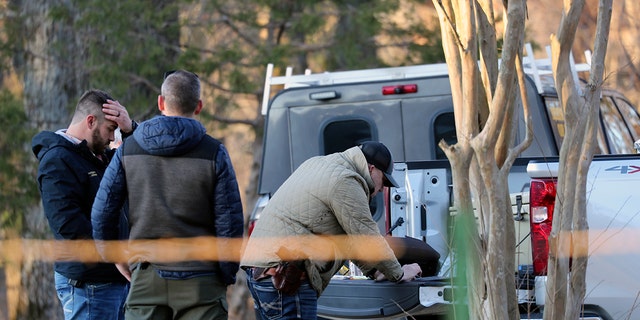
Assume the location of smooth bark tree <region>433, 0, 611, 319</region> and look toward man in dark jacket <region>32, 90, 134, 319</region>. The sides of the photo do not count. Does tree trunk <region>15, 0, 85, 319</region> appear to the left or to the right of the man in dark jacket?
right

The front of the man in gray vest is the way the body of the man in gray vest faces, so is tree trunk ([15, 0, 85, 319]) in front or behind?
in front

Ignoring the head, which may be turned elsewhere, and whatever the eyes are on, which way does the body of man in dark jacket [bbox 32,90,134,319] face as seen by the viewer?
to the viewer's right

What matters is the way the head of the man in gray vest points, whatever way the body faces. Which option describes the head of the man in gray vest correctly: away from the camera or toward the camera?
away from the camera

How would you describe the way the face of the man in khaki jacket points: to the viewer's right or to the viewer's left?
to the viewer's right

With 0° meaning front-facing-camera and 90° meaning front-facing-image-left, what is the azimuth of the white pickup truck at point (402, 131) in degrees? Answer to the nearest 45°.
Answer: approximately 225°

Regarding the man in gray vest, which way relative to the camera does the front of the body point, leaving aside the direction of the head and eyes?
away from the camera

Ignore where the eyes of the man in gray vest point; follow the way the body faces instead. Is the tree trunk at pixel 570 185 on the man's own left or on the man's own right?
on the man's own right

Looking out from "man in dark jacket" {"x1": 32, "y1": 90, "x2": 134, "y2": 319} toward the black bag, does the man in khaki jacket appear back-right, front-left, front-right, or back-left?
front-right

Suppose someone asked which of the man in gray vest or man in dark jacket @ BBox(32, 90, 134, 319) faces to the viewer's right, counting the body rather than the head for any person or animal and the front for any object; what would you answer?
the man in dark jacket

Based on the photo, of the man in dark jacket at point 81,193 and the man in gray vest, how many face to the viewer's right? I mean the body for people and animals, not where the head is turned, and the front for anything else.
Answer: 1
